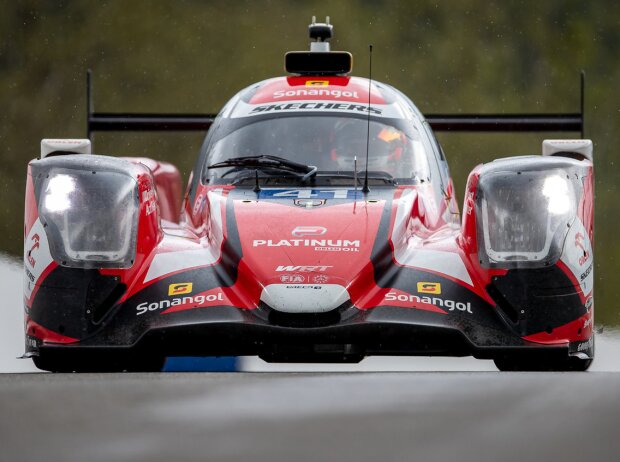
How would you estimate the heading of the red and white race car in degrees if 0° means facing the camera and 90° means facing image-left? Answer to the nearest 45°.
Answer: approximately 0°
